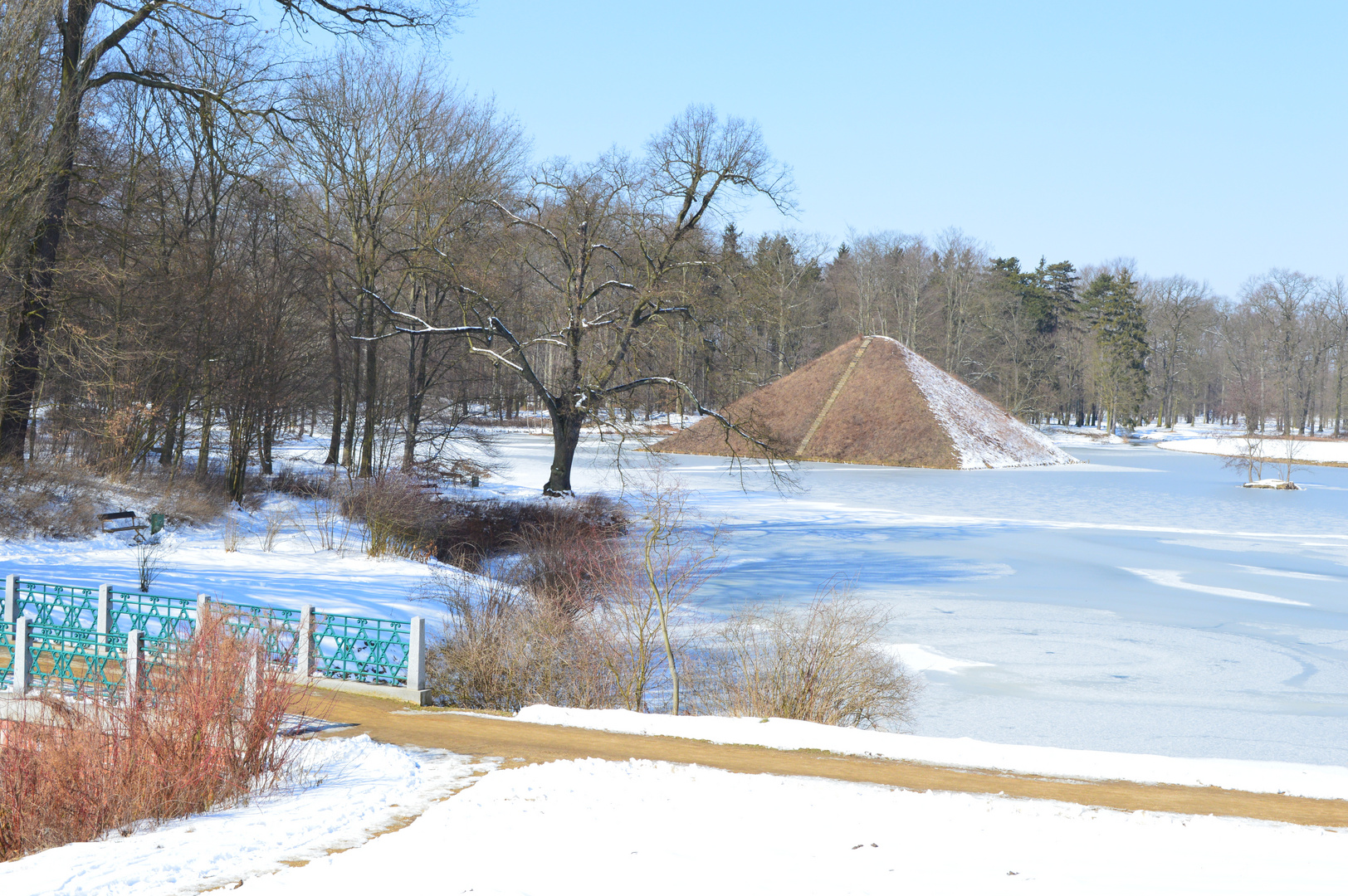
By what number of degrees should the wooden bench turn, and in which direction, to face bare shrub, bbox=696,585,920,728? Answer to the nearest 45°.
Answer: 0° — it already faces it

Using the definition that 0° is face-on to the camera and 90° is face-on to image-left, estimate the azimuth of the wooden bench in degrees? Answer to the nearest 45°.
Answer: approximately 315°

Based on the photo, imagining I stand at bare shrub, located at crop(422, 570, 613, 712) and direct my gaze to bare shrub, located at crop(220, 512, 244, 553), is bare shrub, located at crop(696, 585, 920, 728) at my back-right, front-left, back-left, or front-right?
back-right

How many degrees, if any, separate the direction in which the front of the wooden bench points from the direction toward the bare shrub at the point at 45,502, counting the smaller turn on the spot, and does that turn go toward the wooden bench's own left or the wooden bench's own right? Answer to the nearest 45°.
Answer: approximately 135° to the wooden bench's own right

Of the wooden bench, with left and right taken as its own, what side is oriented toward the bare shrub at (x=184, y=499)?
left

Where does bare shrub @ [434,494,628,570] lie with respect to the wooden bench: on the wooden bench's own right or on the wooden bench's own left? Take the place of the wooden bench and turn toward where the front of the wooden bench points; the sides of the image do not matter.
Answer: on the wooden bench's own left

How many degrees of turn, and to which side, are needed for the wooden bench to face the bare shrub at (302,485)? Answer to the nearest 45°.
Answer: approximately 90° to its left
